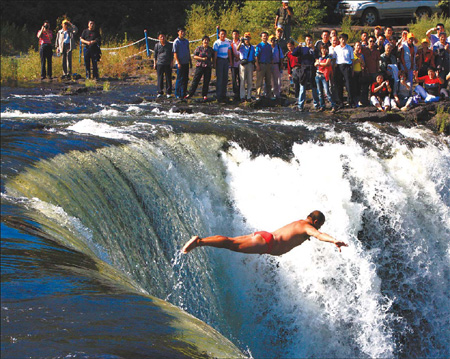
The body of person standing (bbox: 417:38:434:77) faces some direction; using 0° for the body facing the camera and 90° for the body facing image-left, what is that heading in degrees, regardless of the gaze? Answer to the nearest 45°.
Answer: approximately 0°

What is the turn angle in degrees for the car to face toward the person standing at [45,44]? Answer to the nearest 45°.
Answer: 0° — it already faces them

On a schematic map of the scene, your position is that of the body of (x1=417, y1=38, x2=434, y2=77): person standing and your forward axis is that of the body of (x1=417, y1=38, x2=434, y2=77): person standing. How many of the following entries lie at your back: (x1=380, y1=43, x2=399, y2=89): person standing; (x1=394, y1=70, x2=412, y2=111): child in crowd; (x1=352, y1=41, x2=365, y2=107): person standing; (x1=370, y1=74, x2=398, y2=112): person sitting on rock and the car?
1

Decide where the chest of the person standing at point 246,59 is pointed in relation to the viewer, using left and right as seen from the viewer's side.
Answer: facing the viewer

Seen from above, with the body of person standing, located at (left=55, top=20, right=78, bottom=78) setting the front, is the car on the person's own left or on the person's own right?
on the person's own left

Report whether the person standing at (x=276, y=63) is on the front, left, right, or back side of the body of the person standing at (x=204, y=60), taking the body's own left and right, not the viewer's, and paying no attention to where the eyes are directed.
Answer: left

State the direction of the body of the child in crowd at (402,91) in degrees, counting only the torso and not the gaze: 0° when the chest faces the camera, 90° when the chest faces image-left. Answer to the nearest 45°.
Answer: approximately 0°

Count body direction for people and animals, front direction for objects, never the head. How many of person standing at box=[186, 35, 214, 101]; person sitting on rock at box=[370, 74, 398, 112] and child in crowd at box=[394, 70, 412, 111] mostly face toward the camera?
3

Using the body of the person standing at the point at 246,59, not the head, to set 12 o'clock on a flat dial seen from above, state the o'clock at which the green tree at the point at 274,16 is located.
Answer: The green tree is roughly at 6 o'clock from the person standing.

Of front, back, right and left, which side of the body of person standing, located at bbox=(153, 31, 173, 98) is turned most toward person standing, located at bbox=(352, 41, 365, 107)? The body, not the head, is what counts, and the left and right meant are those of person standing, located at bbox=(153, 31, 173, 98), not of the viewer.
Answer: left

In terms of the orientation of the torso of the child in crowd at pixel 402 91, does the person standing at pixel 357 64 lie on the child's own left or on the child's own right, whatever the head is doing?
on the child's own right

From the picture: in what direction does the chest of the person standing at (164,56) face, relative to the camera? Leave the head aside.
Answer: toward the camera

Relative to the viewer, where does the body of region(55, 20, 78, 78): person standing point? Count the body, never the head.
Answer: toward the camera
